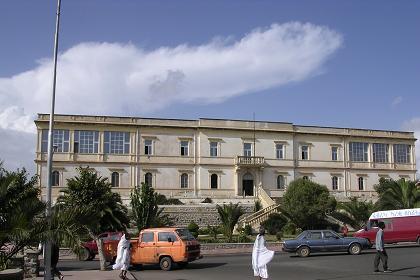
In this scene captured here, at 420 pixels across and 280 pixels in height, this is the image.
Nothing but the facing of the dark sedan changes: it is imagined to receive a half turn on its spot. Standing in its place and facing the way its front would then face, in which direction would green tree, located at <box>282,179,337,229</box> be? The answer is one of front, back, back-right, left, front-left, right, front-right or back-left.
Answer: right

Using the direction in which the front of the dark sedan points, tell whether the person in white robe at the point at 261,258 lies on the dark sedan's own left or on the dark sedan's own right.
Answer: on the dark sedan's own right

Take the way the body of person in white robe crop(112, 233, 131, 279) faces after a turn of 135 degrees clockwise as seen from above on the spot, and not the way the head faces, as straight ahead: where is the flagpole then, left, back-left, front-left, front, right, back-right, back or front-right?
front

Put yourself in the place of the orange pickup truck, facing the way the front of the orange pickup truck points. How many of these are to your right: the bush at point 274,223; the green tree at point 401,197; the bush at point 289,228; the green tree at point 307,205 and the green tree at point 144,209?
0

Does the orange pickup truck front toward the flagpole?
no

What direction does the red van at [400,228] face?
to the viewer's left

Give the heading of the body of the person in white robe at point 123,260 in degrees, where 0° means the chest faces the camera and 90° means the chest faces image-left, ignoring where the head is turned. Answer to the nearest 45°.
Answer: approximately 270°

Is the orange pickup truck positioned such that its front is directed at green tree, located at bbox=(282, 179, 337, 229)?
no

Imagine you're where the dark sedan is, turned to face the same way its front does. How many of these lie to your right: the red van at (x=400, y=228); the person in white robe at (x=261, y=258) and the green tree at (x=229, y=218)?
1

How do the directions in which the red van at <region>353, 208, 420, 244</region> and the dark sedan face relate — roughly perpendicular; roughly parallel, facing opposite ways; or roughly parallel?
roughly parallel, facing opposite ways

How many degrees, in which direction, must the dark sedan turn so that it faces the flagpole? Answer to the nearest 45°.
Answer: approximately 135° to its right

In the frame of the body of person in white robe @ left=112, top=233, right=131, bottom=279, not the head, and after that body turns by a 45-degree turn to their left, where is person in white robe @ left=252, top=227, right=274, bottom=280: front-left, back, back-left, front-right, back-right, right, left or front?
right

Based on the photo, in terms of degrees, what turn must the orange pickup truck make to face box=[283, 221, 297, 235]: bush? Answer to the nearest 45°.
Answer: approximately 90° to its left

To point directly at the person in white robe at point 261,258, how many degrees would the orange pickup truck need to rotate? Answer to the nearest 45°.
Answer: approximately 45° to its right
